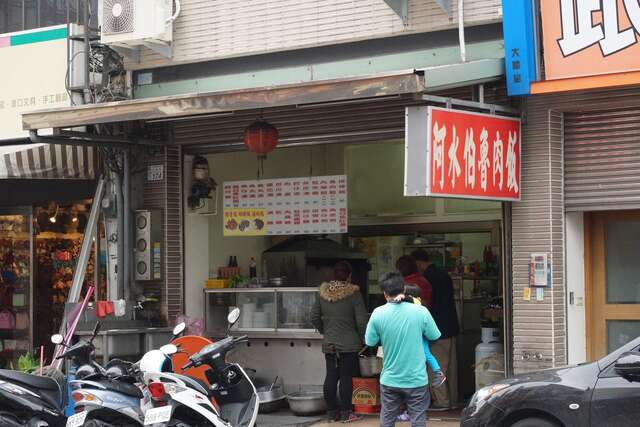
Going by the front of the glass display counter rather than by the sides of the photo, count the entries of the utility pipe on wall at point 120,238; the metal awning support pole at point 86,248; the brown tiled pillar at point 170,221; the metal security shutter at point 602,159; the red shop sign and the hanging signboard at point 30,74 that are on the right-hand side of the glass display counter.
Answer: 4

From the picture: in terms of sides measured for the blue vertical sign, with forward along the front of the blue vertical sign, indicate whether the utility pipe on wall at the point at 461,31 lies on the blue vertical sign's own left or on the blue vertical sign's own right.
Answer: on the blue vertical sign's own right

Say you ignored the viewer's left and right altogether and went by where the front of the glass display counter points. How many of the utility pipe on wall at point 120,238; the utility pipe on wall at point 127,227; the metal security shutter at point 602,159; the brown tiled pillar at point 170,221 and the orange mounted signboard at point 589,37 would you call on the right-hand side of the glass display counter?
3

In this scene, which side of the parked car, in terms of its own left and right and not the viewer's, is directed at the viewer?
left

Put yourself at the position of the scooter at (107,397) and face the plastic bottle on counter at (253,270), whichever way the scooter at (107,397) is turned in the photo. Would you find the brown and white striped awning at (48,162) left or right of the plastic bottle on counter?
left

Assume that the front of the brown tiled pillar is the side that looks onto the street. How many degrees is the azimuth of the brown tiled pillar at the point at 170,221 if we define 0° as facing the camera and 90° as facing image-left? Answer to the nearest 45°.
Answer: approximately 0°

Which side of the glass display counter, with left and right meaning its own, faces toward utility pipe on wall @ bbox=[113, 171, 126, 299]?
right
